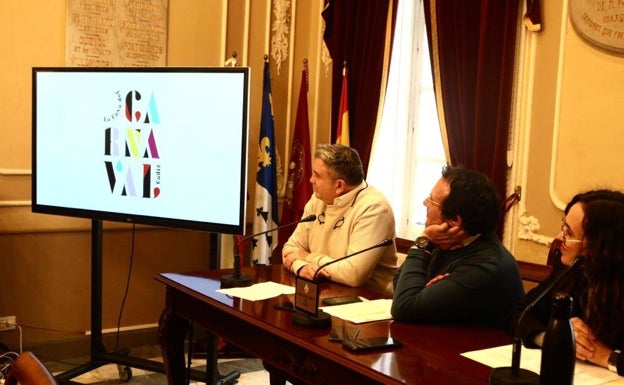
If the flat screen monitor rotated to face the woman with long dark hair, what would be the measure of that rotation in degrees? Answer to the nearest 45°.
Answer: approximately 90° to its left

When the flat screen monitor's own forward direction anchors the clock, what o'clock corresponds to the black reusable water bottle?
The black reusable water bottle is roughly at 10 o'clock from the flat screen monitor.

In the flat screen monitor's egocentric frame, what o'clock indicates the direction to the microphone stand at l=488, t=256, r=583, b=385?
The microphone stand is roughly at 10 o'clock from the flat screen monitor.

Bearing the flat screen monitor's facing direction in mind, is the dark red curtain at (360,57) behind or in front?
behind

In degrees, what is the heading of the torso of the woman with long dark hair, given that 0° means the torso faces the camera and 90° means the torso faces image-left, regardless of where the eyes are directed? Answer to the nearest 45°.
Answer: approximately 90°

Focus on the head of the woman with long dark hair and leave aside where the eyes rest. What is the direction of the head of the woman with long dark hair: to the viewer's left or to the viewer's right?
to the viewer's left

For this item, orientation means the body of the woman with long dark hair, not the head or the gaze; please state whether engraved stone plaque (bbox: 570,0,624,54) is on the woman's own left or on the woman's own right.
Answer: on the woman's own right

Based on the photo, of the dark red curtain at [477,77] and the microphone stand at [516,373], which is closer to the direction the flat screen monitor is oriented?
the microphone stand

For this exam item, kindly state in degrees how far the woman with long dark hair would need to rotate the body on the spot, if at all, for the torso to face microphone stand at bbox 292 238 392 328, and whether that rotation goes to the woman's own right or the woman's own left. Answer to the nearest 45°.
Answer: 0° — they already face it

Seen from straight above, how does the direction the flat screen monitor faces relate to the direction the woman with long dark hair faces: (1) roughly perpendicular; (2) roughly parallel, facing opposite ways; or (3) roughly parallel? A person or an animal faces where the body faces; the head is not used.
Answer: roughly perpendicular

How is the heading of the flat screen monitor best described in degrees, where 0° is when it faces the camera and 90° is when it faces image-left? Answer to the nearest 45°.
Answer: approximately 45°
